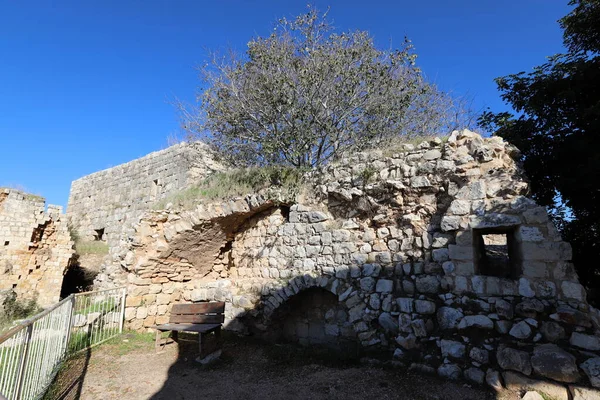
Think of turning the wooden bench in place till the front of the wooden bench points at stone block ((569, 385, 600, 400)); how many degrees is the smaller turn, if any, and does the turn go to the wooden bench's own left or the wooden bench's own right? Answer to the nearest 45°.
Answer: approximately 90° to the wooden bench's own left

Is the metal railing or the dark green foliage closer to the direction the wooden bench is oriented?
the metal railing

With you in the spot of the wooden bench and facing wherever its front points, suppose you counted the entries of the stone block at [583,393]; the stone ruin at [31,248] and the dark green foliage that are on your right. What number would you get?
1

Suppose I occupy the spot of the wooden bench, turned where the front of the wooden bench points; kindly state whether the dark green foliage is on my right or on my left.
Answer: on my left

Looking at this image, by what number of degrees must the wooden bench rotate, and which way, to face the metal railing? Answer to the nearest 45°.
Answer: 0° — it already faces it

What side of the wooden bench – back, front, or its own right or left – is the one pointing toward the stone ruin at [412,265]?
left

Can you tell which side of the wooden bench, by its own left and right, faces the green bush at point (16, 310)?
right

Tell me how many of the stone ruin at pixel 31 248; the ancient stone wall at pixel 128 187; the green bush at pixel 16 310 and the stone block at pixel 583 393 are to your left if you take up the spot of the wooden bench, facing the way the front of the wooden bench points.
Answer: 1

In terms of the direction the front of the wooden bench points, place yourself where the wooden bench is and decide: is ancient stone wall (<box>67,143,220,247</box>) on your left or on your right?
on your right
